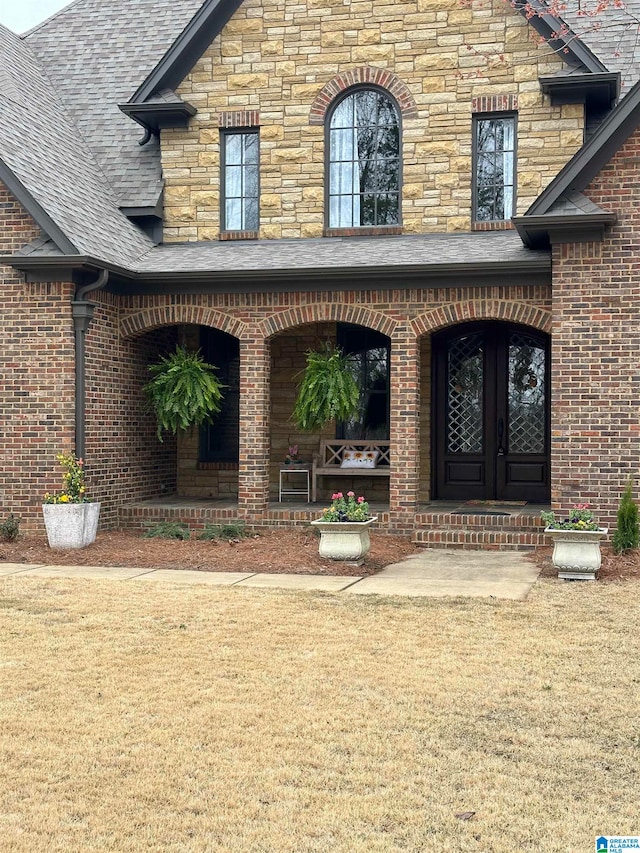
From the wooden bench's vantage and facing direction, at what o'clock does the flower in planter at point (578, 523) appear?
The flower in planter is roughly at 11 o'clock from the wooden bench.

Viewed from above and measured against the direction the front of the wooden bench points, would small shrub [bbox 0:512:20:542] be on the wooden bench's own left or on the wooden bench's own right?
on the wooden bench's own right

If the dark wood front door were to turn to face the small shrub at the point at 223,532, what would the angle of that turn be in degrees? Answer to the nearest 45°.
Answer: approximately 45° to its right

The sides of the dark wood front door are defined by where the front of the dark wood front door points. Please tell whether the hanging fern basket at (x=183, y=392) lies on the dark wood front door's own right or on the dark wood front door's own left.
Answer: on the dark wood front door's own right

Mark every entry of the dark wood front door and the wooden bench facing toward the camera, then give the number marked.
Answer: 2

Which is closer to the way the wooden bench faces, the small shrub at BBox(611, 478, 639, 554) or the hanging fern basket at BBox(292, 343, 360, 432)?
the hanging fern basket

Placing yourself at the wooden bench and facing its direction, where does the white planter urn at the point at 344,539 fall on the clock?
The white planter urn is roughly at 12 o'clock from the wooden bench.

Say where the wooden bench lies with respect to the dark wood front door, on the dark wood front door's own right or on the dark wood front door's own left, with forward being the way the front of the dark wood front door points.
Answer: on the dark wood front door's own right

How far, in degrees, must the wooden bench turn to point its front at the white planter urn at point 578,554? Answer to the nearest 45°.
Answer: approximately 45° to its left

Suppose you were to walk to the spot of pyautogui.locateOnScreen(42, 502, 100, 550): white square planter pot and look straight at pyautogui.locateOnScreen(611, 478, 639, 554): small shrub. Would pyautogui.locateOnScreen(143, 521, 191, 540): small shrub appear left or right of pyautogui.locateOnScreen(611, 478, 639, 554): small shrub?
left

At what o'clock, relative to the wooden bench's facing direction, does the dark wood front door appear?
The dark wood front door is roughly at 9 o'clock from the wooden bench.

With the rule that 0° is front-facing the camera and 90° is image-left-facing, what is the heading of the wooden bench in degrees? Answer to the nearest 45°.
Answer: approximately 0°
